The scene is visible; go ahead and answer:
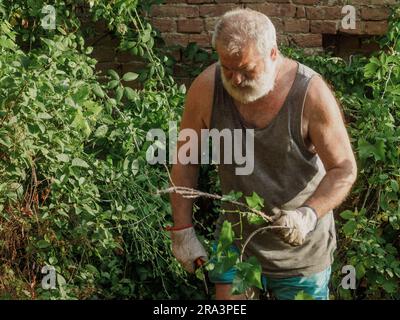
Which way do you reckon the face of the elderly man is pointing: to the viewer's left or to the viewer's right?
to the viewer's left

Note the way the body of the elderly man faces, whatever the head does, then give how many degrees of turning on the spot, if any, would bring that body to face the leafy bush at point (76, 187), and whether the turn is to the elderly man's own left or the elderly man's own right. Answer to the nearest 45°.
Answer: approximately 90° to the elderly man's own right

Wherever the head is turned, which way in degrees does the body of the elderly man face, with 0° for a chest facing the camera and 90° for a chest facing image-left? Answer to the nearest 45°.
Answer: approximately 45°
